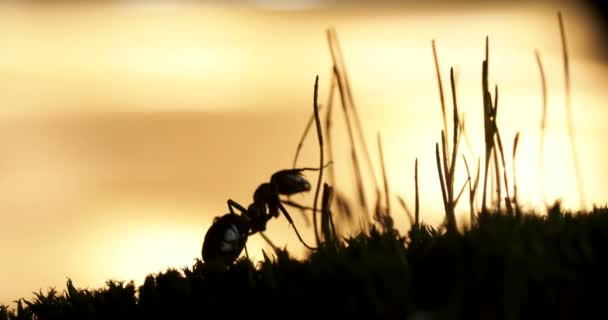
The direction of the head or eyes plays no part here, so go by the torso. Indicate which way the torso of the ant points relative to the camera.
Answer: to the viewer's right
